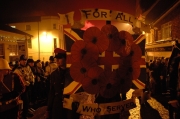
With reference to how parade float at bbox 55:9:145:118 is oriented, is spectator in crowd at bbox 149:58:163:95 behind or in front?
behind

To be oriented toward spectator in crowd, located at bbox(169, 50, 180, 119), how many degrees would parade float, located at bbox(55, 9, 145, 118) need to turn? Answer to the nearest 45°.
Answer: approximately 135° to its left

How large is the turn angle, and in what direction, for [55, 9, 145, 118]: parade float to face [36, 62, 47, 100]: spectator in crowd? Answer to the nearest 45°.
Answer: approximately 135° to its right

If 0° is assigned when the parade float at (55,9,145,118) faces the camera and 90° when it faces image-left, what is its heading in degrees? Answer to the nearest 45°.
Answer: approximately 0°
